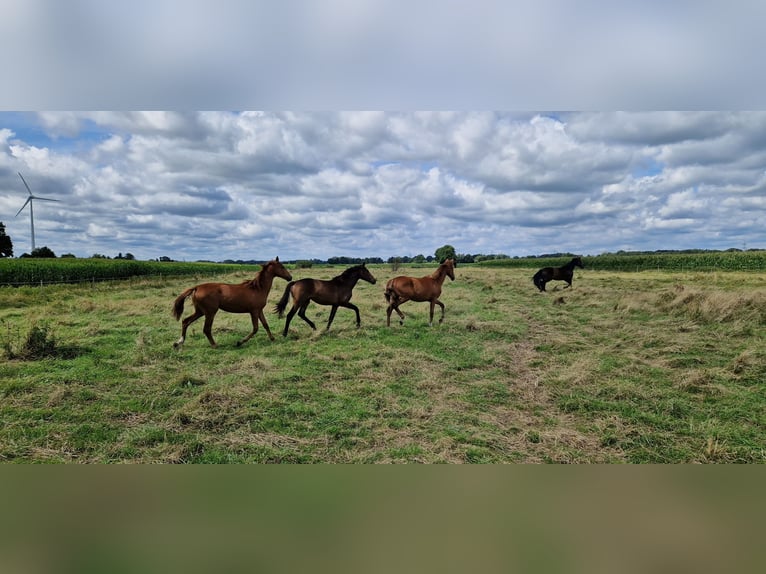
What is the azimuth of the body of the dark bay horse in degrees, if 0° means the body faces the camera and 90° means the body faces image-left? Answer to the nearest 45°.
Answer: approximately 270°

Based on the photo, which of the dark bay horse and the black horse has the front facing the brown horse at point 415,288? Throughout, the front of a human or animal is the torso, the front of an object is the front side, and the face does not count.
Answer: the dark bay horse

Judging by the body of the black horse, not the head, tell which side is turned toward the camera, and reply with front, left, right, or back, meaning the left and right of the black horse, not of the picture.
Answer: right

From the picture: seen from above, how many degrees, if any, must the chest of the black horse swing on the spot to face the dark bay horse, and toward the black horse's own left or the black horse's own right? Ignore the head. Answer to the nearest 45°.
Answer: approximately 135° to the black horse's own right

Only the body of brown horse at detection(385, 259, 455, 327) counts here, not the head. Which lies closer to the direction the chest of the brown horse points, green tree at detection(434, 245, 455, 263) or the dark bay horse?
the green tree

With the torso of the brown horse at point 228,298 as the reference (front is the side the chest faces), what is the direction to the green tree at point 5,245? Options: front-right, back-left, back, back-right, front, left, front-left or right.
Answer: back

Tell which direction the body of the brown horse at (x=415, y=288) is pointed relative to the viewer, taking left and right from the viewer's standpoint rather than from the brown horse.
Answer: facing to the right of the viewer

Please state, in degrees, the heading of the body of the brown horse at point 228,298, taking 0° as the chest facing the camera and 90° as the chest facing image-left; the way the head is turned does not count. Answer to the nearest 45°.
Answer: approximately 270°

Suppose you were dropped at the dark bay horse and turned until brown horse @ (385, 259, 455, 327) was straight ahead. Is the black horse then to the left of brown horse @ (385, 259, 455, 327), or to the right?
left
